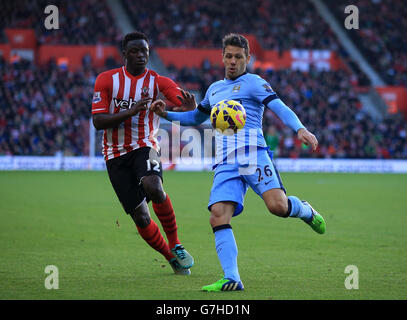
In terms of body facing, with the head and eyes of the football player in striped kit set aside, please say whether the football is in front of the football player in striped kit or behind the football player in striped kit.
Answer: in front

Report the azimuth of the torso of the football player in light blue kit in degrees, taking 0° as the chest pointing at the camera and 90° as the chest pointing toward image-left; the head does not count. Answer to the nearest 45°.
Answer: approximately 45°

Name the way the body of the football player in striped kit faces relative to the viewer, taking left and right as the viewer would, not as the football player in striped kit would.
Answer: facing the viewer and to the right of the viewer
